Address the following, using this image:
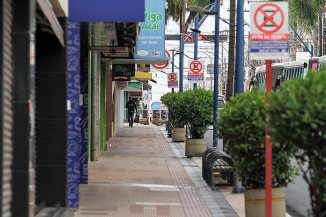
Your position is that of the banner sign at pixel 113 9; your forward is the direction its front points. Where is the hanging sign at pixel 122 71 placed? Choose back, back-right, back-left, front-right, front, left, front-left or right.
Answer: back

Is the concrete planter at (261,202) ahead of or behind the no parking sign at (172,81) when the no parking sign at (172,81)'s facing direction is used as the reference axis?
ahead

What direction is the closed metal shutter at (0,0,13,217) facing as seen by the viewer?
to the viewer's right

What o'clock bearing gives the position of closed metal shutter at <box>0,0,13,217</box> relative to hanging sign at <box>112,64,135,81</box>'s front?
The closed metal shutter is roughly at 12 o'clock from the hanging sign.

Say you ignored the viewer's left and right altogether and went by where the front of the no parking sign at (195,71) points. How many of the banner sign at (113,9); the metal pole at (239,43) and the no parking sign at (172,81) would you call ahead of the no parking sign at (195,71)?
2

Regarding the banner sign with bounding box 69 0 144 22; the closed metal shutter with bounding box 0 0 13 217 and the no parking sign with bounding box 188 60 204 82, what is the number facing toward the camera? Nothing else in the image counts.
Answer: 2

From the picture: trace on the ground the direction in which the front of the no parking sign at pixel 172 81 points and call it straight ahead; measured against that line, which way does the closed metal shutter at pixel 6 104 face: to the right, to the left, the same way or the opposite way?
to the left

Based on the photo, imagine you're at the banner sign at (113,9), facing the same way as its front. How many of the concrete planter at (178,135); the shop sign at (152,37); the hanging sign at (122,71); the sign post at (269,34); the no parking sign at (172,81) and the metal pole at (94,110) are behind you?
5

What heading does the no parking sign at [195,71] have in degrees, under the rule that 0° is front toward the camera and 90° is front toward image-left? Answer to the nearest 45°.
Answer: approximately 0°

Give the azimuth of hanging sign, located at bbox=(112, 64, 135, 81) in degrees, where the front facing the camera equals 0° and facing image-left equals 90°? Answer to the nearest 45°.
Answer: approximately 0°
